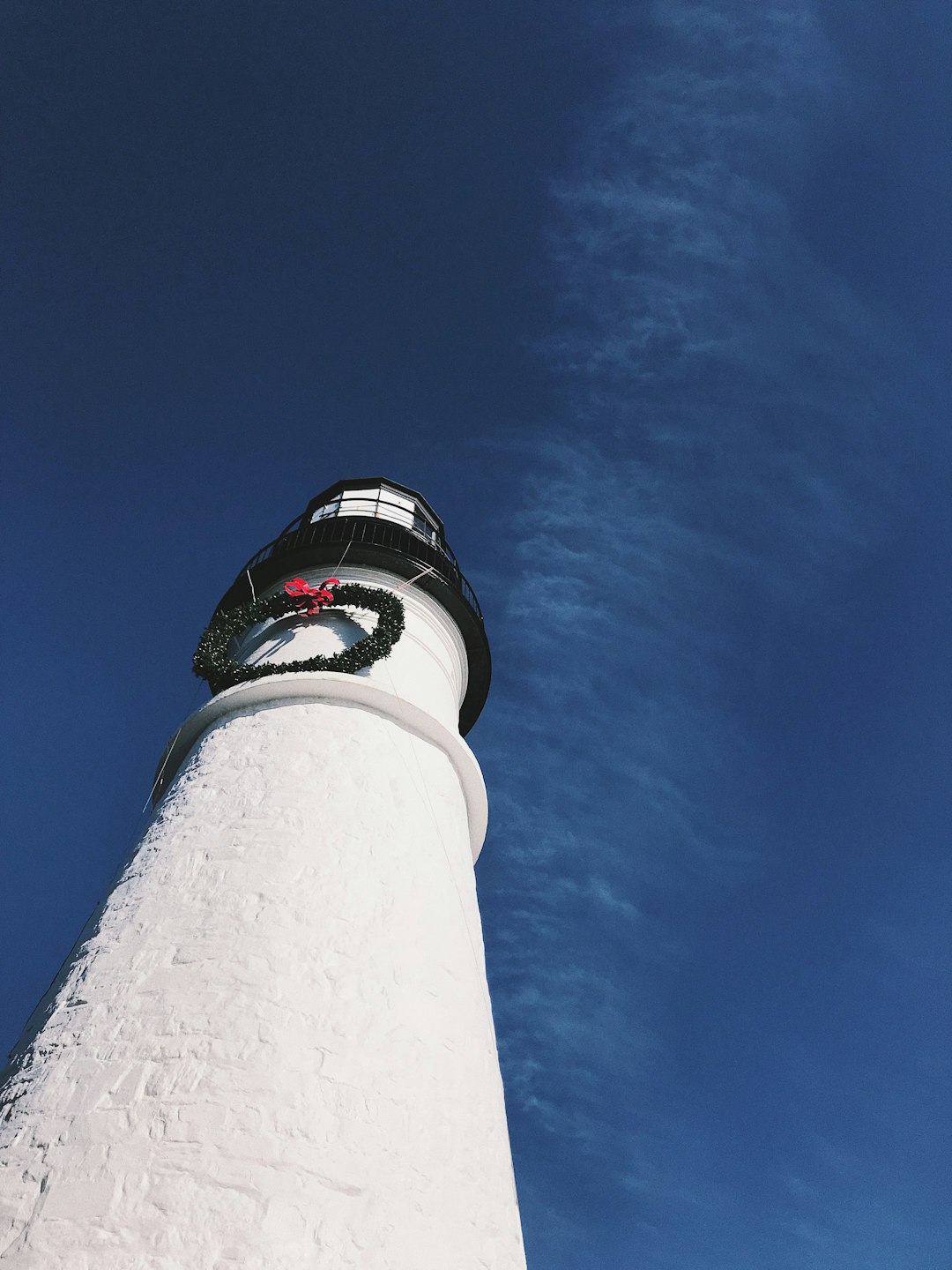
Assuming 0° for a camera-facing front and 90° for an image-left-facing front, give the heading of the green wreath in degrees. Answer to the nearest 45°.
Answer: approximately 0°
